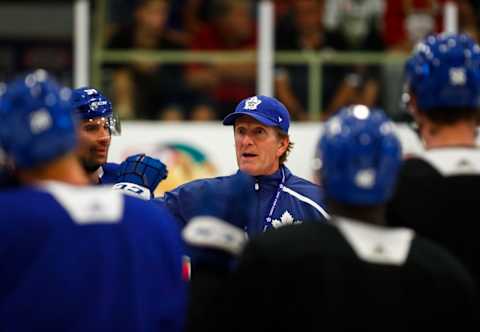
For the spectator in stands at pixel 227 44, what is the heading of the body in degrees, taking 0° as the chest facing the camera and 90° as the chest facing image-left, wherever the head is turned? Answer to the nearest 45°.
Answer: approximately 0°

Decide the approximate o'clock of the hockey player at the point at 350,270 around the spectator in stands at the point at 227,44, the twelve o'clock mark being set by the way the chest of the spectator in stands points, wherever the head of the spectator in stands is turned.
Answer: The hockey player is roughly at 12 o'clock from the spectator in stands.

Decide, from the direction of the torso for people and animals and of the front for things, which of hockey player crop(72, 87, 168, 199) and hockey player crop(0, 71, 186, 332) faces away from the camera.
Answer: hockey player crop(0, 71, 186, 332)

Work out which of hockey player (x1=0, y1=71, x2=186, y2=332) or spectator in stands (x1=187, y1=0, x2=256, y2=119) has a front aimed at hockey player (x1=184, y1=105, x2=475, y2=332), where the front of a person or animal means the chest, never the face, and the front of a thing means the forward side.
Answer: the spectator in stands

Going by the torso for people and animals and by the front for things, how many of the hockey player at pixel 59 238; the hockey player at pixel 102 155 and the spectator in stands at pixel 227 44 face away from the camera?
1

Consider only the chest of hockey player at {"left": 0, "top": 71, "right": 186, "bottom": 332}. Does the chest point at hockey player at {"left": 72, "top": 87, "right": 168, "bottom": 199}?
yes

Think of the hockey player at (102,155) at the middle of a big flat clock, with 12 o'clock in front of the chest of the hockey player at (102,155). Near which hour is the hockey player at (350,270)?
the hockey player at (350,270) is roughly at 1 o'clock from the hockey player at (102,155).

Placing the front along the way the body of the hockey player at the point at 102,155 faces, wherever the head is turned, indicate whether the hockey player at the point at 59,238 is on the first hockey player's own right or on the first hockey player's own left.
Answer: on the first hockey player's own right

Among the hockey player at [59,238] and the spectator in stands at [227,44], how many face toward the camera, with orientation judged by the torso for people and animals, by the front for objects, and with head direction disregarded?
1

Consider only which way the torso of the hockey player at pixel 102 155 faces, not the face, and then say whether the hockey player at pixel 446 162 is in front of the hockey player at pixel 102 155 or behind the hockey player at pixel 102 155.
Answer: in front

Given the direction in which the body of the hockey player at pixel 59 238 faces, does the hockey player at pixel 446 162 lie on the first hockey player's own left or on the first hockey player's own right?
on the first hockey player's own right

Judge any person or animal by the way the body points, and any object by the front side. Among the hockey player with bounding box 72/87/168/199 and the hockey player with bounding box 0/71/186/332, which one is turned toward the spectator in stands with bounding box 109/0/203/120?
the hockey player with bounding box 0/71/186/332

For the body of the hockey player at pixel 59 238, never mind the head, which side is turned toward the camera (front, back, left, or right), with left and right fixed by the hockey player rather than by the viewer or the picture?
back

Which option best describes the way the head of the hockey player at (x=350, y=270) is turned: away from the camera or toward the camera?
away from the camera

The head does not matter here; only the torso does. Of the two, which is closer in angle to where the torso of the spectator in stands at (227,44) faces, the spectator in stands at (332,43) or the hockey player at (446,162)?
the hockey player

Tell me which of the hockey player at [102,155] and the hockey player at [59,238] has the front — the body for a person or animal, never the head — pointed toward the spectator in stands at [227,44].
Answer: the hockey player at [59,238]

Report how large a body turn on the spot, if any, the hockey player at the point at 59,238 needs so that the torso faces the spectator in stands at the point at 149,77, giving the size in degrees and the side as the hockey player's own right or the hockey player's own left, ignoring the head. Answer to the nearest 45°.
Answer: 0° — they already face them

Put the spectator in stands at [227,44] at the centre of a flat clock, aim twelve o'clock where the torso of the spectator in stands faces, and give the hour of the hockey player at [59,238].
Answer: The hockey player is roughly at 12 o'clock from the spectator in stands.
